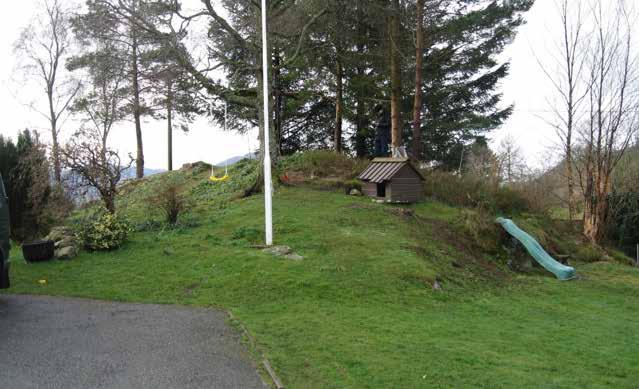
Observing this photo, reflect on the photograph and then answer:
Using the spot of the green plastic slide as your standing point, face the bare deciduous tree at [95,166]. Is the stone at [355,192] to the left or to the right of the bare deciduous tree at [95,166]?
right

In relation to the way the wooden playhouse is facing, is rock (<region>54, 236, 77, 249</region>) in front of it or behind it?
in front

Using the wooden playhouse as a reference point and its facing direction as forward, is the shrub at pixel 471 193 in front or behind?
behind

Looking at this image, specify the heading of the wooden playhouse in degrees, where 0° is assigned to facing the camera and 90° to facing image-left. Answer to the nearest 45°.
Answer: approximately 45°

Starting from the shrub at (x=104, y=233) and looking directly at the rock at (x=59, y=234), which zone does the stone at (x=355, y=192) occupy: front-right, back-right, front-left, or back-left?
back-right

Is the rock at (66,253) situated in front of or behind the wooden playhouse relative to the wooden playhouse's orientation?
in front

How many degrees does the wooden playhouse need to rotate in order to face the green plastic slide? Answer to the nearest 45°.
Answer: approximately 90° to its left

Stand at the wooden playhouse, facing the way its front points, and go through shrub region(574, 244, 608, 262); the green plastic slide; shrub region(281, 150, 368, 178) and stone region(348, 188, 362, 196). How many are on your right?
2

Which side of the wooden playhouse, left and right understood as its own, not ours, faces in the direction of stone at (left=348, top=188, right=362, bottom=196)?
right

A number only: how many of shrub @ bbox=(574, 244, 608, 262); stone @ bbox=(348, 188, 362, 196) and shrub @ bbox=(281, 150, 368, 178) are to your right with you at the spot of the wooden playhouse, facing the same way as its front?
2

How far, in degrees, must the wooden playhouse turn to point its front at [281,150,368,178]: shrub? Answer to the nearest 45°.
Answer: approximately 90° to its right
